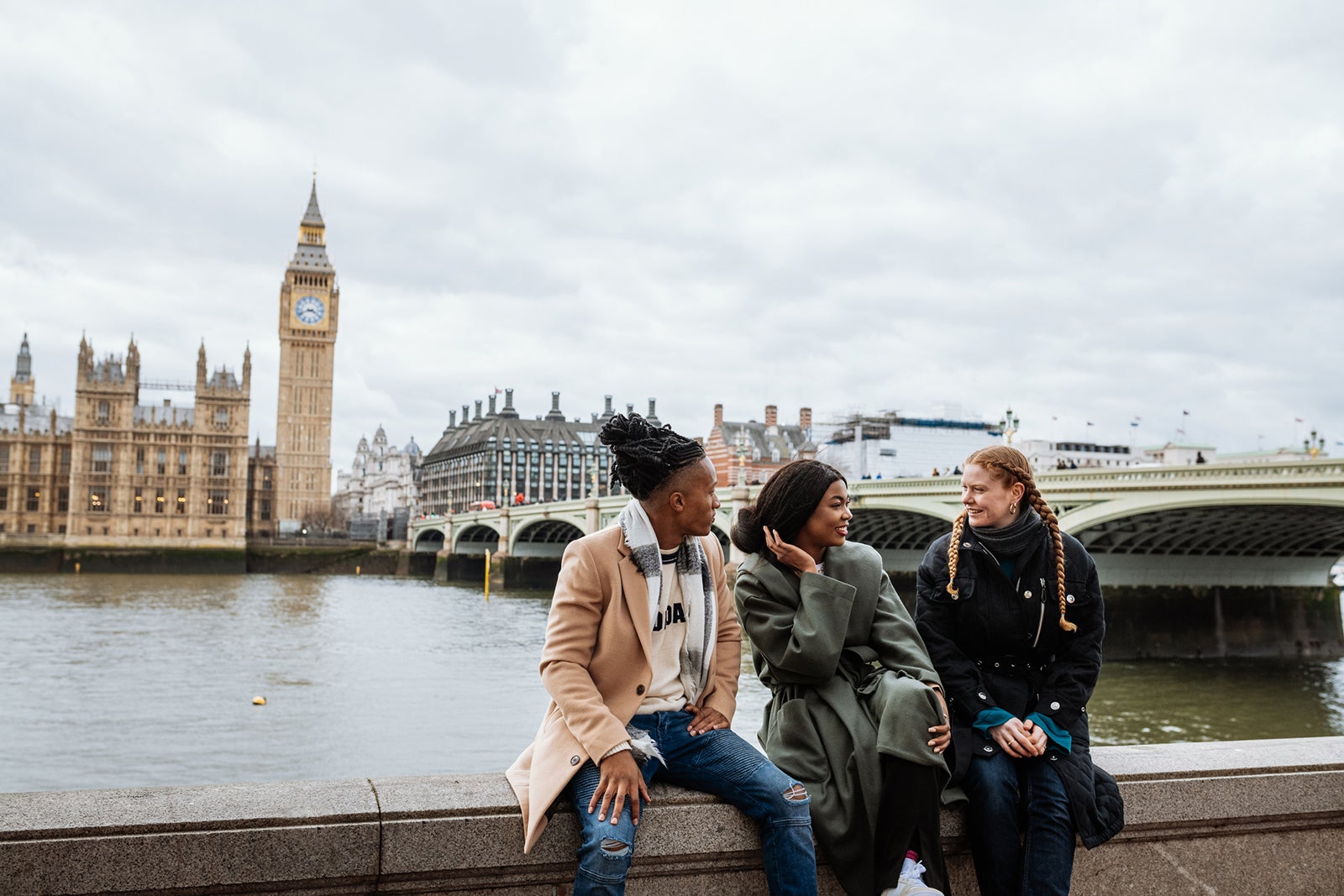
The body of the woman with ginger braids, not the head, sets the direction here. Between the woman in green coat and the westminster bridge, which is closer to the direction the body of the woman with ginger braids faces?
the woman in green coat

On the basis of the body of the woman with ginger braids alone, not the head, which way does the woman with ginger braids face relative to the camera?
toward the camera

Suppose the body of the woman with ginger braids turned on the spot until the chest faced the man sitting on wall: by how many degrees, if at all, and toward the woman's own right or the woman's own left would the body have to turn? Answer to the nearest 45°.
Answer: approximately 45° to the woman's own right

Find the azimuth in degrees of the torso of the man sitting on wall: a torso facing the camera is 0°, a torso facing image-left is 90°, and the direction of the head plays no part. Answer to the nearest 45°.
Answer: approximately 315°

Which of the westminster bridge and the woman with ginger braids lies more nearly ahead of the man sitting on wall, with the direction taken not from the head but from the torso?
the woman with ginger braids

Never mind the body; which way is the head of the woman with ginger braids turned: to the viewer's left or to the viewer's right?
to the viewer's left

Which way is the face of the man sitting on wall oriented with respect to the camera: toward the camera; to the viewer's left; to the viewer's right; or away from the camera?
to the viewer's right

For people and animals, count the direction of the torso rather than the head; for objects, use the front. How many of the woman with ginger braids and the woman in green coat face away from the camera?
0

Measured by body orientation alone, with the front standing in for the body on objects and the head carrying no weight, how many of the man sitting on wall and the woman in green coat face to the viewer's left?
0

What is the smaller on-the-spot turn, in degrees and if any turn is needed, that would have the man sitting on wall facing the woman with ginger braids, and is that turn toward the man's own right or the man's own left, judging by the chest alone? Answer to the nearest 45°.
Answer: approximately 45° to the man's own left

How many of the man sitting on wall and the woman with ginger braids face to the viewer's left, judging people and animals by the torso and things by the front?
0

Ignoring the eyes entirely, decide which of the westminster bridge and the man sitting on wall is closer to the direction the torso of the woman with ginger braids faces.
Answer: the man sitting on wall

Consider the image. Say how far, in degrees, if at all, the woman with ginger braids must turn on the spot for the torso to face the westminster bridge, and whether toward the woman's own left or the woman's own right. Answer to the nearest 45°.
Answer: approximately 180°
